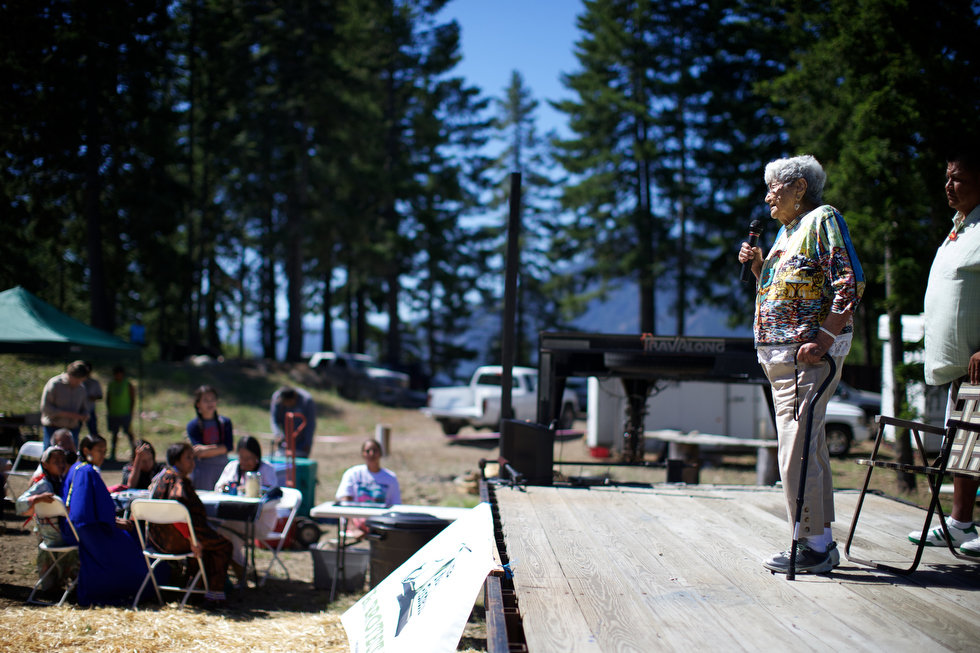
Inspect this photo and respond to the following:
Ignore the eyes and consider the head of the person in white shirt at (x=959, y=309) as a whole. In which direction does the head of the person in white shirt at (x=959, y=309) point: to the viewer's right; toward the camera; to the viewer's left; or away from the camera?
to the viewer's left

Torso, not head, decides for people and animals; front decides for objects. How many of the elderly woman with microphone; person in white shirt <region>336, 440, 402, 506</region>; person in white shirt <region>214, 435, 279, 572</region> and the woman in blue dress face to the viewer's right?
1

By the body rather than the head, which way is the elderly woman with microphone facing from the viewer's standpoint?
to the viewer's left

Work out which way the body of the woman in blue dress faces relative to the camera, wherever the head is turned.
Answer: to the viewer's right

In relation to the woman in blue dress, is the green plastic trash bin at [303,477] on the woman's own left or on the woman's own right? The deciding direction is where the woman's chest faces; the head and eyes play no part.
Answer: on the woman's own left

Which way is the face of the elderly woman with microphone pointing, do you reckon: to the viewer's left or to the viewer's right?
to the viewer's left

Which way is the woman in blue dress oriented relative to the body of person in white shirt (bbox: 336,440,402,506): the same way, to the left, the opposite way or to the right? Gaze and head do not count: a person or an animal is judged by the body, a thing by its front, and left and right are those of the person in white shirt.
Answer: to the left

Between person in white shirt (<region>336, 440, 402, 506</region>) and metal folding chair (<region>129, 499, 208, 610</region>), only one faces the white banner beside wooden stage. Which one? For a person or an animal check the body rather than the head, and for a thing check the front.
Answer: the person in white shirt
